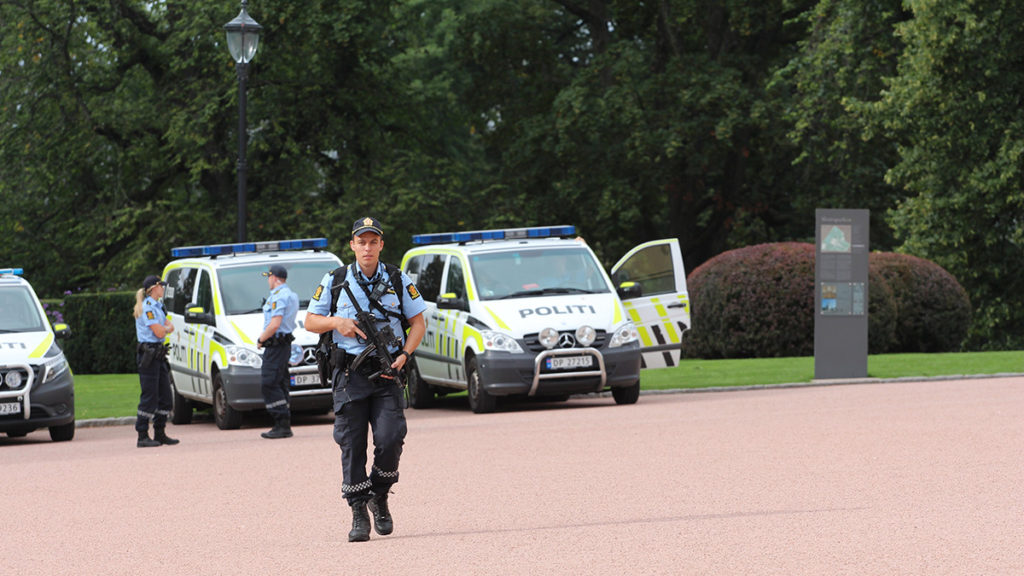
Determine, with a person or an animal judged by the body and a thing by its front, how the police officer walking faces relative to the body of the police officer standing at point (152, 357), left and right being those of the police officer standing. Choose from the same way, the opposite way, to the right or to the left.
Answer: to the right

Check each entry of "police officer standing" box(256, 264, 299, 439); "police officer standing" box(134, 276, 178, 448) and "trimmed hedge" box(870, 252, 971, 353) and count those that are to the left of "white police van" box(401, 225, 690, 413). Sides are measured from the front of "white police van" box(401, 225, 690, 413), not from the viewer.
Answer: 1

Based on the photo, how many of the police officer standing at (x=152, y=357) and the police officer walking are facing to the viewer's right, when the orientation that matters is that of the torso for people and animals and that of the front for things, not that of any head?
1

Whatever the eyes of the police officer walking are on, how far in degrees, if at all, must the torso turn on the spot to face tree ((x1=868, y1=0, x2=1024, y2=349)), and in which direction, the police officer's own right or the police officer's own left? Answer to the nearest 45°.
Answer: approximately 135° to the police officer's own left

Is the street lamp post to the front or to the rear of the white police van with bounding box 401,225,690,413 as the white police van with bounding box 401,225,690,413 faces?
to the rear

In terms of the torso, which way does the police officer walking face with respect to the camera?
toward the camera

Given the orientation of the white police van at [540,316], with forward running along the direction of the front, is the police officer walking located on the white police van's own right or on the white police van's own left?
on the white police van's own right

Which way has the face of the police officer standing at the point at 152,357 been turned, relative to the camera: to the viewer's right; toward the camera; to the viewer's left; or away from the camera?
to the viewer's right

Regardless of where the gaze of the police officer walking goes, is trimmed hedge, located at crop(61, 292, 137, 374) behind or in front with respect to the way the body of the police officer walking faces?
behind
